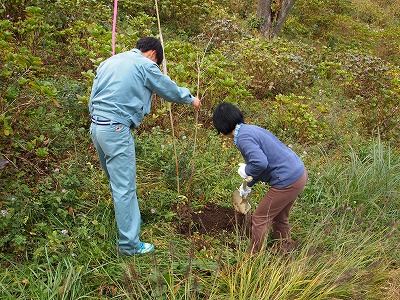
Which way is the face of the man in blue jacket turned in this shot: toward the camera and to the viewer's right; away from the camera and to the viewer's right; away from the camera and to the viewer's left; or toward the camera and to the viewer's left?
away from the camera and to the viewer's right

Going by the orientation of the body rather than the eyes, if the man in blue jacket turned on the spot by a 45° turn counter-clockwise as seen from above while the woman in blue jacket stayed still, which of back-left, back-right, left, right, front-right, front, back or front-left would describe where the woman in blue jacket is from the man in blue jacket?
right

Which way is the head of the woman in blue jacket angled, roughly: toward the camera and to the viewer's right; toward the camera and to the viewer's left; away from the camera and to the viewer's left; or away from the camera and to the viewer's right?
away from the camera and to the viewer's left

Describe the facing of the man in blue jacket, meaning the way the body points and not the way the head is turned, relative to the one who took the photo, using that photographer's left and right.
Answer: facing away from the viewer and to the right of the viewer
